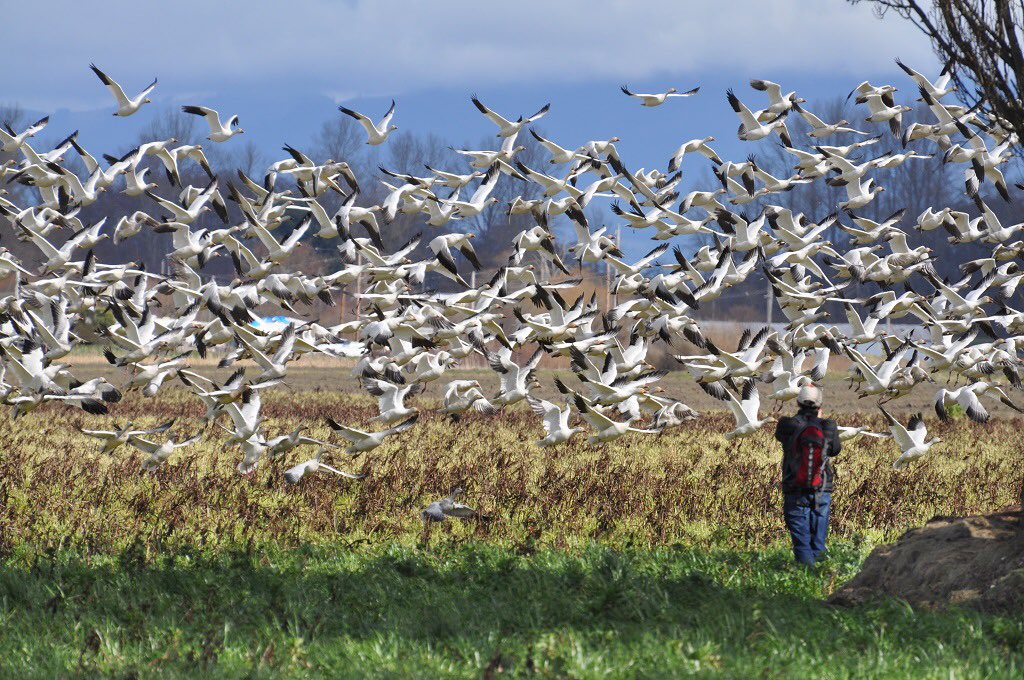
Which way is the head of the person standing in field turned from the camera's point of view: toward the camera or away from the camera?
away from the camera

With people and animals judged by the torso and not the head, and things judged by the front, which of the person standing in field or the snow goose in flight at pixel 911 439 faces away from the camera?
the person standing in field

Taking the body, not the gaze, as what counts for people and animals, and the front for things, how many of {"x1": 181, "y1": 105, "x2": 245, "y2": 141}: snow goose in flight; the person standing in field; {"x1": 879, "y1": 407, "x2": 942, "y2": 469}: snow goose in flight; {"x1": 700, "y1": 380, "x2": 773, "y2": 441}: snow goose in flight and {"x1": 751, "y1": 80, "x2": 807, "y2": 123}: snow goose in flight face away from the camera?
1

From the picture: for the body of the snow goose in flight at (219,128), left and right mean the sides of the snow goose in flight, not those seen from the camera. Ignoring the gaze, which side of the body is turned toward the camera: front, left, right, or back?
right

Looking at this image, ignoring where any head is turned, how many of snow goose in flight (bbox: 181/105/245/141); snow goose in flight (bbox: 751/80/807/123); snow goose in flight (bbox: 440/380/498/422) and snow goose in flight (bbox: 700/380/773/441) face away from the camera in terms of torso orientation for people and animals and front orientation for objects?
0

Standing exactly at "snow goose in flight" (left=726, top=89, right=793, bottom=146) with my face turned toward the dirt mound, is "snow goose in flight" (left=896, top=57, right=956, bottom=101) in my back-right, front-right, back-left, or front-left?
front-left
